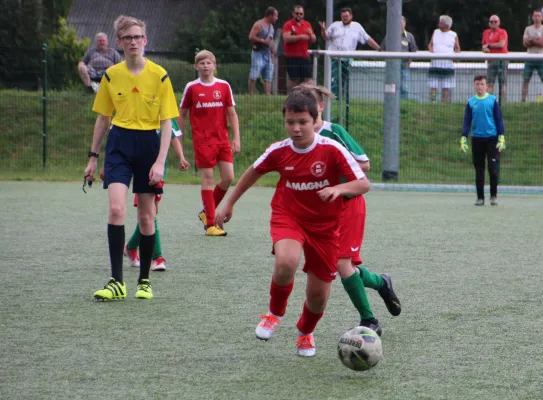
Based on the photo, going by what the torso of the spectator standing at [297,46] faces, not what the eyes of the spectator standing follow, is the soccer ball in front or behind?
in front

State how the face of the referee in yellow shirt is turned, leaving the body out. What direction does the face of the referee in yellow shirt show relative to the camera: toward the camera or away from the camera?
toward the camera

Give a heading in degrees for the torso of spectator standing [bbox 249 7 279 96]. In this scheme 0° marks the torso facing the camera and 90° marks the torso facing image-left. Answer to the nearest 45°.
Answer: approximately 315°

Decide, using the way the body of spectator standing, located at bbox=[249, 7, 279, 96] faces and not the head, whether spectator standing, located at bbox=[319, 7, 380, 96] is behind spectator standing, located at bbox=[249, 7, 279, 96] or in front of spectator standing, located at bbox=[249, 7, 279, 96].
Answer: in front

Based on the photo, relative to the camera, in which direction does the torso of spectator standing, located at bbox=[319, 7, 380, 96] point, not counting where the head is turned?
toward the camera

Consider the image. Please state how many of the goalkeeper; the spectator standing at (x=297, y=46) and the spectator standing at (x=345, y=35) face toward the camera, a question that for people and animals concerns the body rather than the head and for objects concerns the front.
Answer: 3

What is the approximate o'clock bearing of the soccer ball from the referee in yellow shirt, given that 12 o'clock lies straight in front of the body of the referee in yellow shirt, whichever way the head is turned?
The soccer ball is roughly at 11 o'clock from the referee in yellow shirt.

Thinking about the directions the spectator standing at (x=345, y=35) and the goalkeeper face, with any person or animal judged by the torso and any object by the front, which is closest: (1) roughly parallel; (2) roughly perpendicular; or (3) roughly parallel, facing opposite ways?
roughly parallel

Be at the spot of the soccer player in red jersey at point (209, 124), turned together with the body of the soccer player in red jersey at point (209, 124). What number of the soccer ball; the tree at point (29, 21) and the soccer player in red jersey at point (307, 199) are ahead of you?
2

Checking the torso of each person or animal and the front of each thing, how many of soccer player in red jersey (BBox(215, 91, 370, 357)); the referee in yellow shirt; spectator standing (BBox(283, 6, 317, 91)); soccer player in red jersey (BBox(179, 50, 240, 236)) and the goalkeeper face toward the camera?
5

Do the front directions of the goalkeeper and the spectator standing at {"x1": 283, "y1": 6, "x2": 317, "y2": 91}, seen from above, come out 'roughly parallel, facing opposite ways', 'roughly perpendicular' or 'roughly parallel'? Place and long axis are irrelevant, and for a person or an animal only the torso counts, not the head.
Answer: roughly parallel

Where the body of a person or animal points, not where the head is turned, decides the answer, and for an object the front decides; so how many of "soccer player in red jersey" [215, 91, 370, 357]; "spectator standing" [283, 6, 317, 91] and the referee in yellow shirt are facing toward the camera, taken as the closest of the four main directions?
3

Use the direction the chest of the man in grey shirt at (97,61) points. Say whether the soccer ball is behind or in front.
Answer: in front

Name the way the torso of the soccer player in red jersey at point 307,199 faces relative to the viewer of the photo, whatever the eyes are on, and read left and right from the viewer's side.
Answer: facing the viewer

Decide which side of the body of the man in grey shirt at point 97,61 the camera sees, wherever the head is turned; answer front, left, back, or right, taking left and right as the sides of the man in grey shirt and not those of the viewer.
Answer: front

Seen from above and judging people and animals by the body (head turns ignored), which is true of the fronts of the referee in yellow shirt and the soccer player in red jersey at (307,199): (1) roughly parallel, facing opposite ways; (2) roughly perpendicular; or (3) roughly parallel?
roughly parallel

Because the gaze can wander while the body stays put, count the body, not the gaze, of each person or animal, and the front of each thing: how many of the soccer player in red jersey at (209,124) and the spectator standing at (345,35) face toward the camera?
2
